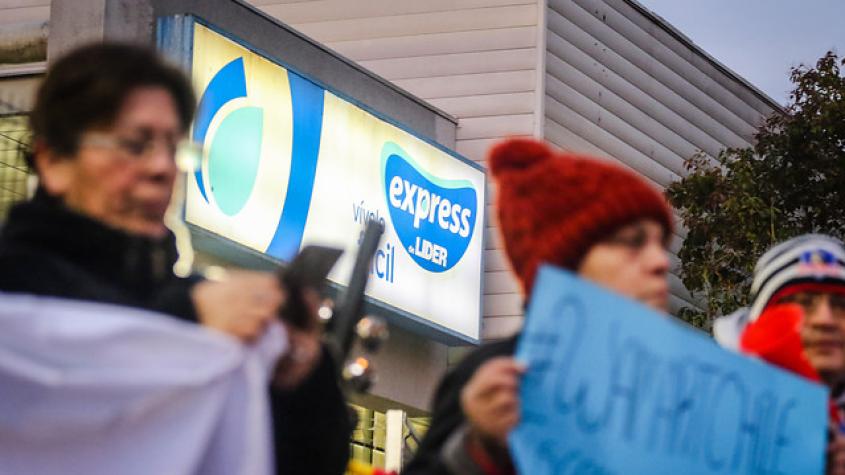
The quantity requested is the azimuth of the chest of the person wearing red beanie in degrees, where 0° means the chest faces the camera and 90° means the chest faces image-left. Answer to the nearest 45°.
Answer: approximately 315°

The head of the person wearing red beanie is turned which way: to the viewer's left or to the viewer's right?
to the viewer's right

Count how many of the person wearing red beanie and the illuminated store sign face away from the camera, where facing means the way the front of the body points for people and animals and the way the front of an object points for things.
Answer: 0

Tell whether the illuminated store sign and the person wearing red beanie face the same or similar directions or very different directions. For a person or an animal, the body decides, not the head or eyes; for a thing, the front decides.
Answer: same or similar directions

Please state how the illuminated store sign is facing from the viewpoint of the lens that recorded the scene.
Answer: facing the viewer and to the right of the viewer

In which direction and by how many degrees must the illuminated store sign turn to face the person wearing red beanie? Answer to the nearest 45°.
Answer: approximately 45° to its right

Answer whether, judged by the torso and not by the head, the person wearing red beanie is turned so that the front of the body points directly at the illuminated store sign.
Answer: no
